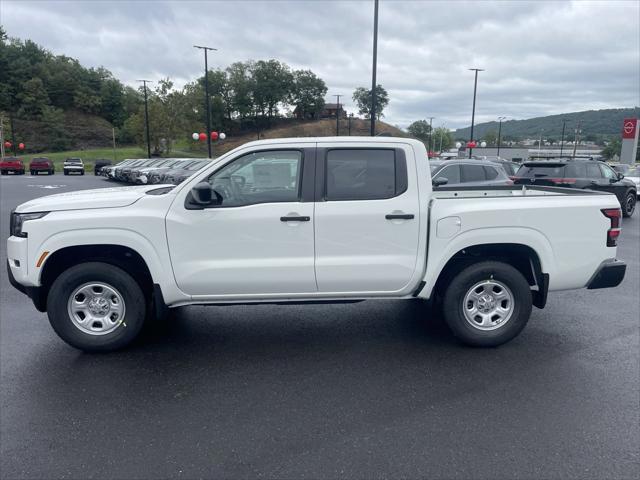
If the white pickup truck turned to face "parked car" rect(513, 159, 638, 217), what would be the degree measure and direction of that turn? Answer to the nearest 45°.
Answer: approximately 135° to its right

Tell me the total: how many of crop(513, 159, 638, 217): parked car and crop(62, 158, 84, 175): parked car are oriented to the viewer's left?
0

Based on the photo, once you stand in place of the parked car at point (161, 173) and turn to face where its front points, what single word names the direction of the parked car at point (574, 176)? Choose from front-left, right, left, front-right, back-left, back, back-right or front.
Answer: left

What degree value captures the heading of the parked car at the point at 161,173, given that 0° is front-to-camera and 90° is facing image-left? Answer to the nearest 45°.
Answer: approximately 45°

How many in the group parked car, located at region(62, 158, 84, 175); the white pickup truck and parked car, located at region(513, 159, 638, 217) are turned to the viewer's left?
1

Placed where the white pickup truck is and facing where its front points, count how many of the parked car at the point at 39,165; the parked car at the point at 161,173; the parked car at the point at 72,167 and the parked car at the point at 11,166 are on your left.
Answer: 0

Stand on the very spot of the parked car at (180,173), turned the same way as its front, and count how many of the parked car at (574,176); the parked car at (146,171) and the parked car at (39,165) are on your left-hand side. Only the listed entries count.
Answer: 1

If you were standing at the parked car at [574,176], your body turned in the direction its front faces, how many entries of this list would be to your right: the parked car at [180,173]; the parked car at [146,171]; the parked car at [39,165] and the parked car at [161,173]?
0

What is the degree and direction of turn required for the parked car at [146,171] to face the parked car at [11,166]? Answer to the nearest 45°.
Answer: approximately 90° to its right

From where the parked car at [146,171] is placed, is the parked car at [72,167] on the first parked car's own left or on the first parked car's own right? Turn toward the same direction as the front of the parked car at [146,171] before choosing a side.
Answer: on the first parked car's own right

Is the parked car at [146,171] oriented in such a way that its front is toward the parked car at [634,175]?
no

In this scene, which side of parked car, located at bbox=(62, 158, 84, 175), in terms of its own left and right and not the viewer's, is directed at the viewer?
front

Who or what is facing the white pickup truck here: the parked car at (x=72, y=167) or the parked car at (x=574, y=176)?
the parked car at (x=72, y=167)

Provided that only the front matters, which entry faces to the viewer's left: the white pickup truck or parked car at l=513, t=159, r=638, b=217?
the white pickup truck

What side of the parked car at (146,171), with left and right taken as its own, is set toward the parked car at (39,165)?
right

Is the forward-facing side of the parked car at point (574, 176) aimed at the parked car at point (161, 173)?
no

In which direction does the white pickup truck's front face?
to the viewer's left

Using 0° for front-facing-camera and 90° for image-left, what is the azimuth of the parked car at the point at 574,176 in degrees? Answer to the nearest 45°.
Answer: approximately 225°
